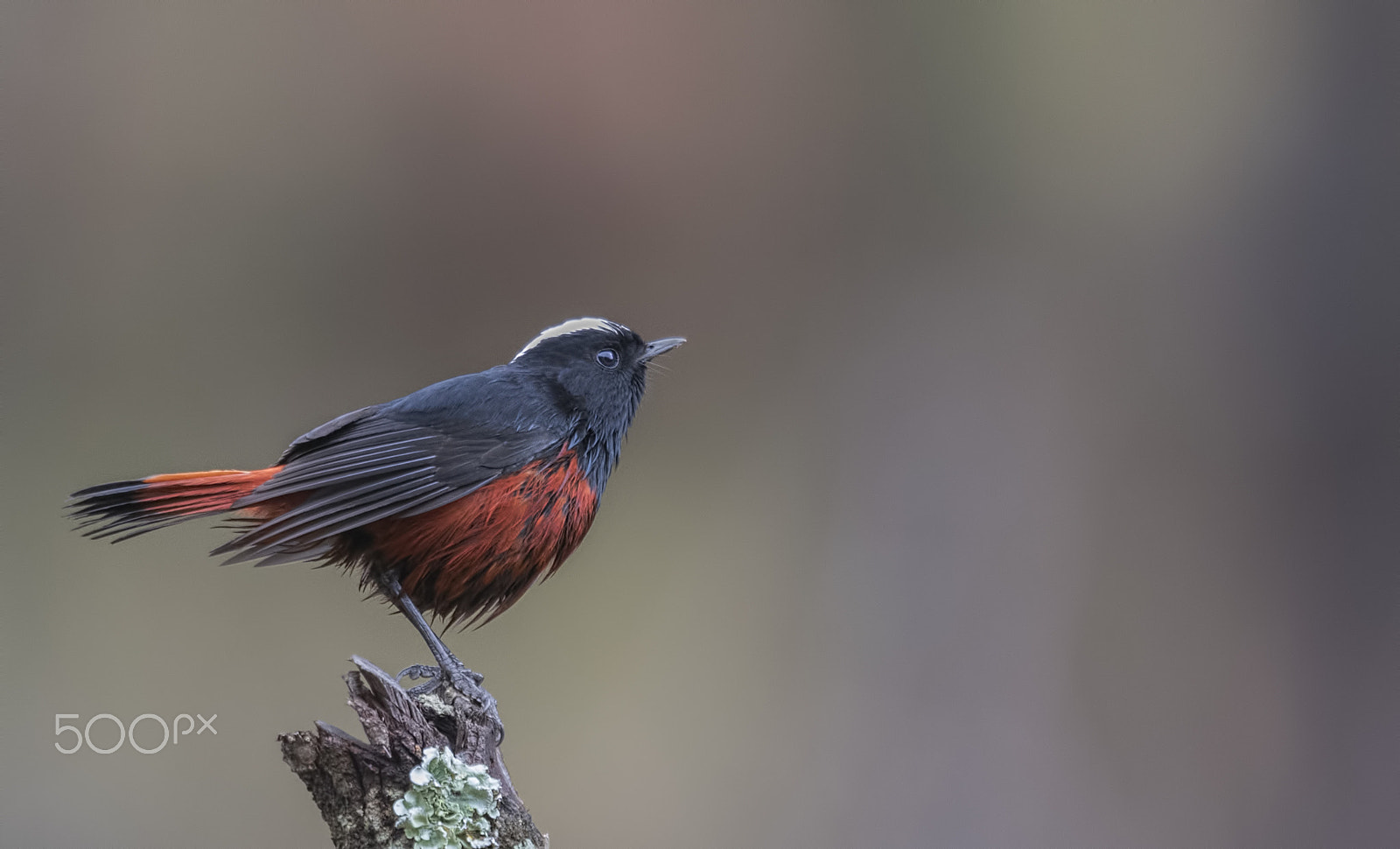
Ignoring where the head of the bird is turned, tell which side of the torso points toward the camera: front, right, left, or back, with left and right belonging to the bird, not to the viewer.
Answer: right
